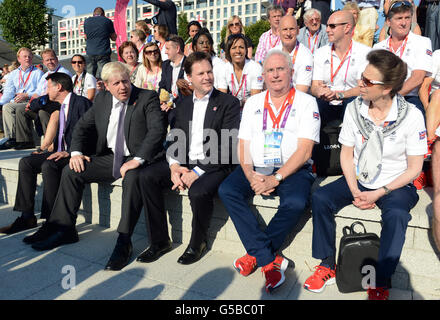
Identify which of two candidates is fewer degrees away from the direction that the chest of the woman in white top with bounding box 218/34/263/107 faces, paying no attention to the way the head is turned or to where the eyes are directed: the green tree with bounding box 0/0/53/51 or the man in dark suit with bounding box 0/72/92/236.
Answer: the man in dark suit

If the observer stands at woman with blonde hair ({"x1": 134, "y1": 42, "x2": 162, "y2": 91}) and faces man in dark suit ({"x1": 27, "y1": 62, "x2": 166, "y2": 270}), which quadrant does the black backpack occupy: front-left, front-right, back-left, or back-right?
front-left

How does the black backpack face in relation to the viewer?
toward the camera

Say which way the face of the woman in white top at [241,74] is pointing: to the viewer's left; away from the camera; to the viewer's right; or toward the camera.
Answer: toward the camera

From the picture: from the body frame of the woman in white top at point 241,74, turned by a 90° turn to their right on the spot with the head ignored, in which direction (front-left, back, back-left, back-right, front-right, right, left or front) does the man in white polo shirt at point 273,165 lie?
left

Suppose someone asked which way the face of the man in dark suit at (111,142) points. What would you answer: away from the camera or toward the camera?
toward the camera

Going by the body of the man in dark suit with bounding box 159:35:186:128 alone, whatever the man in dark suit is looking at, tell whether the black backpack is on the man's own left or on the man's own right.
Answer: on the man's own left

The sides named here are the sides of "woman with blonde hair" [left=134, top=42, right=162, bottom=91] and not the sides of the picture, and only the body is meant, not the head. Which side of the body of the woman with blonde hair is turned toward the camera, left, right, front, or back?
front

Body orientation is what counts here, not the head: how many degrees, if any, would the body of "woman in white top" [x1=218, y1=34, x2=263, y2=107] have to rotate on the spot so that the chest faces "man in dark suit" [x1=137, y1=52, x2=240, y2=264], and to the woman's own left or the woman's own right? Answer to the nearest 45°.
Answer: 0° — they already face them

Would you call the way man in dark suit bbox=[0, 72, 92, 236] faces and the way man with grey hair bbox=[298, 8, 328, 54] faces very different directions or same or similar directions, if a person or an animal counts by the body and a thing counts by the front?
same or similar directions

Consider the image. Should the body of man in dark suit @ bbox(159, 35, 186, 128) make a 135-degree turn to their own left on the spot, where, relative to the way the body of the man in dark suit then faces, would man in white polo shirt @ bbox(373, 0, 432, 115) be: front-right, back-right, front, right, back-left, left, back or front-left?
front-right

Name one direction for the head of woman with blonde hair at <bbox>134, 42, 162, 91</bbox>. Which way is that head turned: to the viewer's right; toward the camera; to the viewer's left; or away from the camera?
toward the camera

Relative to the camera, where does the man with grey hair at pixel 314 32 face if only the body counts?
toward the camera
